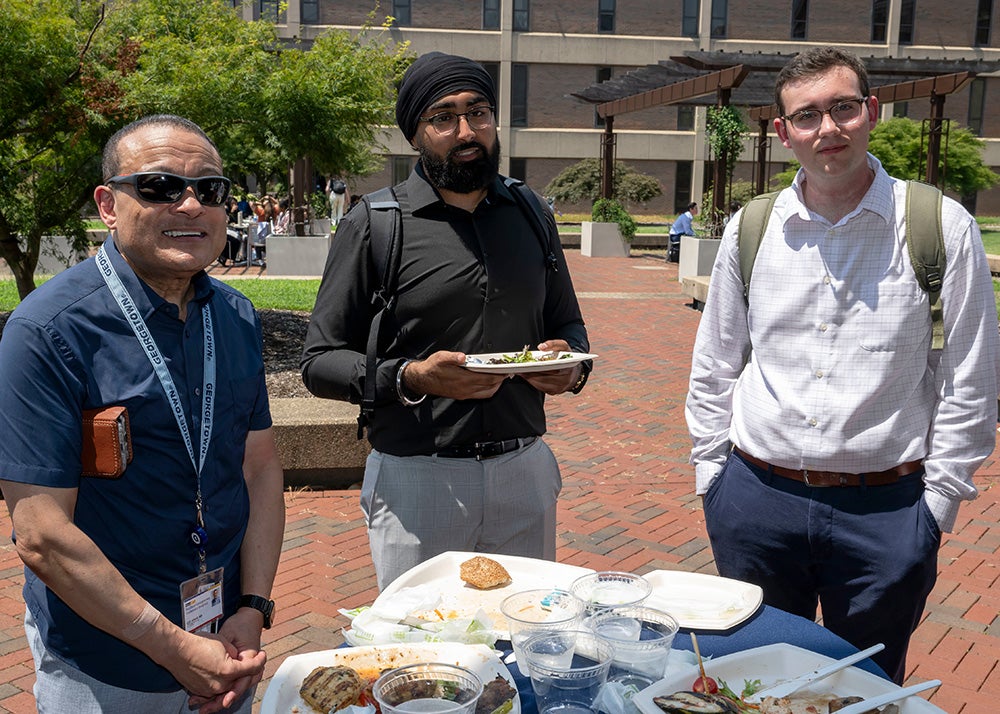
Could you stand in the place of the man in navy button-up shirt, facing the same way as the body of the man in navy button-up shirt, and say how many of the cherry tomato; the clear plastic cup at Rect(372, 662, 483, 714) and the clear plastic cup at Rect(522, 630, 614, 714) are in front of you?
3

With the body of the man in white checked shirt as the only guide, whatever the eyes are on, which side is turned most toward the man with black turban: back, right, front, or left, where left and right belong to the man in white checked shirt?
right

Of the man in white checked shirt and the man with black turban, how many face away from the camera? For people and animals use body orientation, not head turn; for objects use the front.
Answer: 0

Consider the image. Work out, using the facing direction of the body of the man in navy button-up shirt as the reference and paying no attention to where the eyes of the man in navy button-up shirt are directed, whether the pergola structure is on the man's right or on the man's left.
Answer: on the man's left

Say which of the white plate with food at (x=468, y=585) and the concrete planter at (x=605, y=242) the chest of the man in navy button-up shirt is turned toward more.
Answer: the white plate with food

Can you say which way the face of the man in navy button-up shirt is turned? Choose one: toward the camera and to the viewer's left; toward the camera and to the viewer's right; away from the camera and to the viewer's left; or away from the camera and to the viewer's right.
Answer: toward the camera and to the viewer's right

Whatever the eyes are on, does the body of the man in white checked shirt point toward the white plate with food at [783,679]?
yes

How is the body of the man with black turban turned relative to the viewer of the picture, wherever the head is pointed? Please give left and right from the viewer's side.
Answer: facing the viewer and to the right of the viewer

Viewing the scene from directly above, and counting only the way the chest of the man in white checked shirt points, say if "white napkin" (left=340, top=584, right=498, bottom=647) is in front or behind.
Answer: in front

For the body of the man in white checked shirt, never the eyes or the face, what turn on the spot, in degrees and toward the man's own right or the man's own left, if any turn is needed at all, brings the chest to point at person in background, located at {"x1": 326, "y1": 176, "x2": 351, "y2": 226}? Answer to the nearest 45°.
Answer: approximately 135° to the man's own right

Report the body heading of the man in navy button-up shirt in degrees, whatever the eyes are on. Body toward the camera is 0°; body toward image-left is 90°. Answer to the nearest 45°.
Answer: approximately 315°

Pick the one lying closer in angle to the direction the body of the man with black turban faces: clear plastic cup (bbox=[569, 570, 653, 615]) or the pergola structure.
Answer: the clear plastic cup
